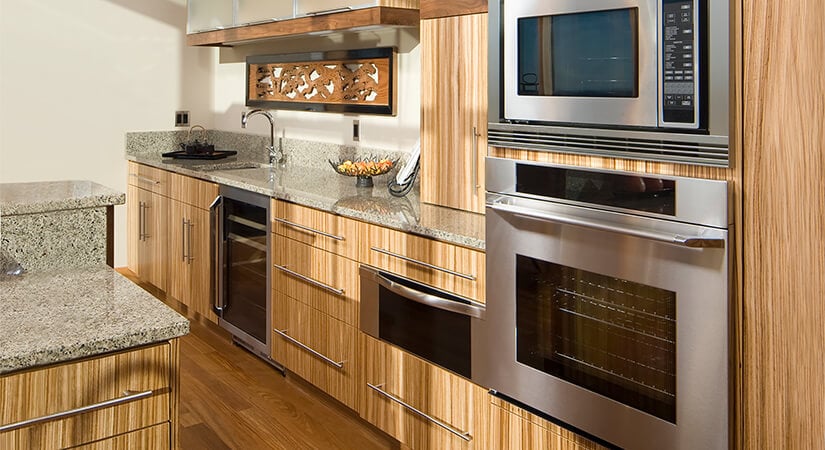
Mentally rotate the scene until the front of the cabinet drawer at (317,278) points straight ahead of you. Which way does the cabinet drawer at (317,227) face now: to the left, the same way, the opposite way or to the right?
the same way

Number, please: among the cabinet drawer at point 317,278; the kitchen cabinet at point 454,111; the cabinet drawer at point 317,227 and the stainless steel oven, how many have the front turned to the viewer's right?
0

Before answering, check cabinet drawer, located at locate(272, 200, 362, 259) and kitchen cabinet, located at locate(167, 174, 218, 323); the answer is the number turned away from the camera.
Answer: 0

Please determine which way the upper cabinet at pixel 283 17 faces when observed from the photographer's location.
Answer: facing the viewer and to the left of the viewer

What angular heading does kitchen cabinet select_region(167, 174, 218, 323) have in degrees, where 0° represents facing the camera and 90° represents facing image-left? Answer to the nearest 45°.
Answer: approximately 45°

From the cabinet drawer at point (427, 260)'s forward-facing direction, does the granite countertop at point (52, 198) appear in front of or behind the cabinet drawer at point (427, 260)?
in front

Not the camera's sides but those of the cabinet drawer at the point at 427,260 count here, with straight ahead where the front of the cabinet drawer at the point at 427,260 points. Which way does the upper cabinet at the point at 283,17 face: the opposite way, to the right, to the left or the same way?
the same way

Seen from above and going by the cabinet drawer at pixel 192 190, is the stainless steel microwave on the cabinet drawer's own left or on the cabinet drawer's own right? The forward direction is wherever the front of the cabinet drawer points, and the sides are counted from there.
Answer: on the cabinet drawer's own left

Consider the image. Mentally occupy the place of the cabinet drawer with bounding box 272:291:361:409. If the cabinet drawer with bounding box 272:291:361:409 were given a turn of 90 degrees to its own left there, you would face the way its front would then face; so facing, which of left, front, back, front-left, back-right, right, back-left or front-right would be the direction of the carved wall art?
back-left

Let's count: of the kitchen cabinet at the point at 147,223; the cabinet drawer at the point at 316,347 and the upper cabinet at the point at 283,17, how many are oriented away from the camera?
0

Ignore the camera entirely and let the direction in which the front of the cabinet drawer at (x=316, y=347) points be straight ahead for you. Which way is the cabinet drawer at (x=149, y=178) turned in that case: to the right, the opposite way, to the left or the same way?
the same way

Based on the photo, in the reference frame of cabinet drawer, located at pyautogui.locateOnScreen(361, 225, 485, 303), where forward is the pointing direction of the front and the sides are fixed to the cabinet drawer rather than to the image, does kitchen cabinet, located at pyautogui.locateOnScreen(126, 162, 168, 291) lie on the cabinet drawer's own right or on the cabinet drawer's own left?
on the cabinet drawer's own right

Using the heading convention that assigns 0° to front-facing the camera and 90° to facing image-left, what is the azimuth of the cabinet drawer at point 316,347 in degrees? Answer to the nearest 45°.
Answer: approximately 45°

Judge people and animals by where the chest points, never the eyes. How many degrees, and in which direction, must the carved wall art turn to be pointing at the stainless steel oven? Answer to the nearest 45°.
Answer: approximately 45° to its left
